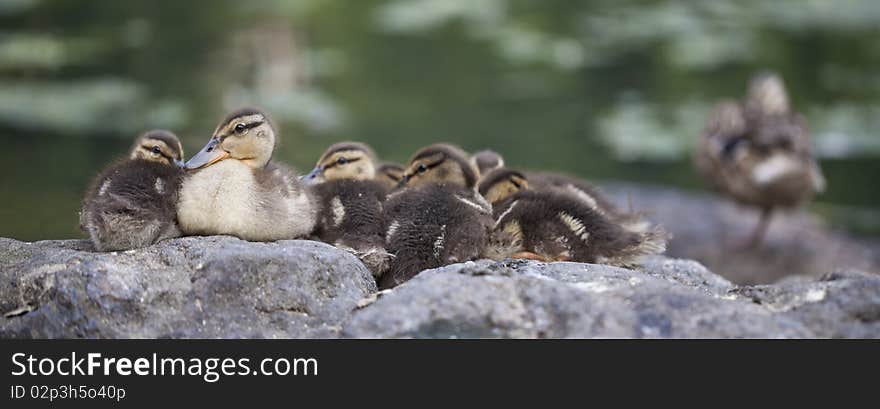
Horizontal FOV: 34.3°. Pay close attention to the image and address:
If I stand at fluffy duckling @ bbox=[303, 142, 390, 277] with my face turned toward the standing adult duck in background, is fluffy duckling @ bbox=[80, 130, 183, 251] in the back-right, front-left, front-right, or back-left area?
back-left

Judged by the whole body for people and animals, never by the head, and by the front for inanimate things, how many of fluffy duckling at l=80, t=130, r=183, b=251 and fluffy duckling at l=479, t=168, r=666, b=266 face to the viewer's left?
1

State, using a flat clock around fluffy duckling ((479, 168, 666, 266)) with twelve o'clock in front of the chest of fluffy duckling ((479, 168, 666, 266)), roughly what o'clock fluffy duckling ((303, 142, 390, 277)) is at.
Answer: fluffy duckling ((303, 142, 390, 277)) is roughly at 12 o'clock from fluffy duckling ((479, 168, 666, 266)).

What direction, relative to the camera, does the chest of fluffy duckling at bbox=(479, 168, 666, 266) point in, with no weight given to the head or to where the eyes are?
to the viewer's left

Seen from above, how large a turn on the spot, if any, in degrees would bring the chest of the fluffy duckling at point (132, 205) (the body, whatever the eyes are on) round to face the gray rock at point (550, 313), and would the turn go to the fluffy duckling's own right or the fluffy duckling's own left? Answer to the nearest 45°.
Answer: approximately 90° to the fluffy duckling's own right

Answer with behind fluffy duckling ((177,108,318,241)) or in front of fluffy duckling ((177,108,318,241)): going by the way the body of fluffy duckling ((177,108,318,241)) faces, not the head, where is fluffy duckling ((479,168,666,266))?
behind

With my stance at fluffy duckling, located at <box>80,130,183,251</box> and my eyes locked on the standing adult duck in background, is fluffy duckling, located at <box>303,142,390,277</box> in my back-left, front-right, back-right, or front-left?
front-right

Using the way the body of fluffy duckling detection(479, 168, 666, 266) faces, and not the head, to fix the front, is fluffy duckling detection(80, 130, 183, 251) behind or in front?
in front

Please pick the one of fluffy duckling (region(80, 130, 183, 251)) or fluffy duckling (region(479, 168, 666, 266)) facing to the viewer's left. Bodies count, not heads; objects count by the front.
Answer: fluffy duckling (region(479, 168, 666, 266))

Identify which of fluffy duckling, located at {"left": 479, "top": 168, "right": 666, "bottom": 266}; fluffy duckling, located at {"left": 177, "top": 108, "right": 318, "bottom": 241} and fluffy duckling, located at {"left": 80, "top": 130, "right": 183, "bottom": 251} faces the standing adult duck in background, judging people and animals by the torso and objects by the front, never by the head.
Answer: fluffy duckling, located at {"left": 80, "top": 130, "right": 183, "bottom": 251}

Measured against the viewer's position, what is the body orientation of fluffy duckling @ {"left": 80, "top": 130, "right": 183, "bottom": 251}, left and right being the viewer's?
facing away from the viewer and to the right of the viewer

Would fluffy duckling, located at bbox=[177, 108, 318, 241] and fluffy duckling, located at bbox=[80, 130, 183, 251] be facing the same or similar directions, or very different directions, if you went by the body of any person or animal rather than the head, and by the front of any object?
very different directions

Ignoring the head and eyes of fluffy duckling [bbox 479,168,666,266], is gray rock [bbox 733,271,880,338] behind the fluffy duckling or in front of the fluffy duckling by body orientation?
behind

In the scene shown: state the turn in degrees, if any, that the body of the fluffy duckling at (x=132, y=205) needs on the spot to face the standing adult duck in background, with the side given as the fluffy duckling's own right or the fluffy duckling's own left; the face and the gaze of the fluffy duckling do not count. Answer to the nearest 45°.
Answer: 0° — it already faces it

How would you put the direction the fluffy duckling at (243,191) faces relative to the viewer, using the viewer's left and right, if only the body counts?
facing the viewer and to the left of the viewer
